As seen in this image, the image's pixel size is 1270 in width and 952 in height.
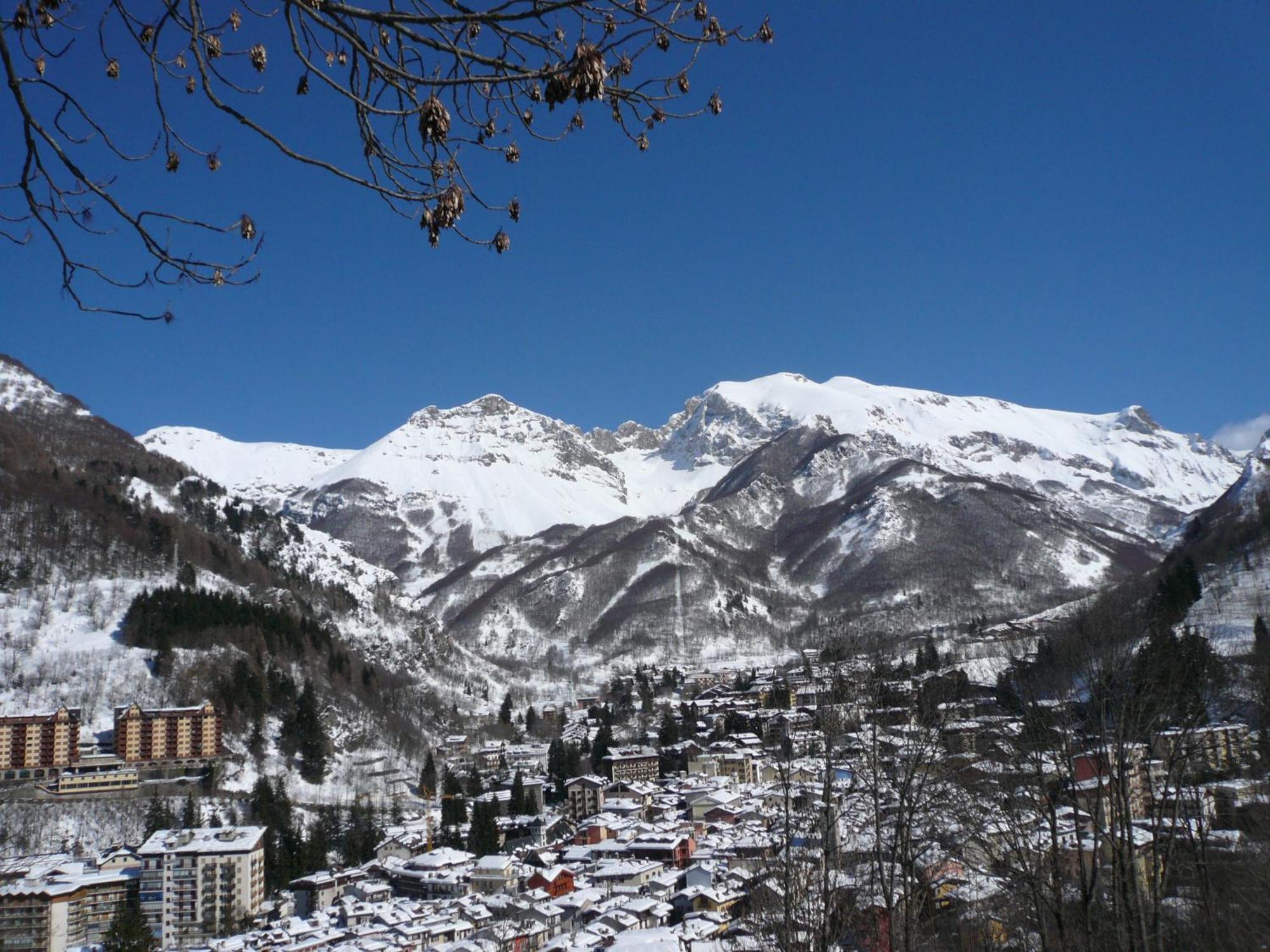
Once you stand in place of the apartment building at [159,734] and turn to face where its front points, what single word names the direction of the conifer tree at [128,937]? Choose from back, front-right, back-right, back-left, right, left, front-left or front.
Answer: front

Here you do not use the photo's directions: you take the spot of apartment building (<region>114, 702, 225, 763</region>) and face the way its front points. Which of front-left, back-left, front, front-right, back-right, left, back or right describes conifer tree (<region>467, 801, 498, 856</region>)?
front-left

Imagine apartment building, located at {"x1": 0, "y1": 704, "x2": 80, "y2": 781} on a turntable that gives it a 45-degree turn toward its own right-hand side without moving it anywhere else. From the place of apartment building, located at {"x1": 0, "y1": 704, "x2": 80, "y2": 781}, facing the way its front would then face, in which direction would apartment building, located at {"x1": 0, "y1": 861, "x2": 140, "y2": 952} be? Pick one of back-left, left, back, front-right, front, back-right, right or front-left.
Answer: front-left

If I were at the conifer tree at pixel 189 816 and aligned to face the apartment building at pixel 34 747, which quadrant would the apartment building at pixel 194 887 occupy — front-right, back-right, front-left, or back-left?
back-left

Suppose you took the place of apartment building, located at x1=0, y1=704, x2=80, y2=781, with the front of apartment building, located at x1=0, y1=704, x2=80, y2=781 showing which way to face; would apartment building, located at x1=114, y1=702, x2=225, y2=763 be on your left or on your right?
on your left

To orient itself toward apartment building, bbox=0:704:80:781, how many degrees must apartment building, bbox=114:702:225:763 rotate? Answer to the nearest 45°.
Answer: approximately 90° to its right

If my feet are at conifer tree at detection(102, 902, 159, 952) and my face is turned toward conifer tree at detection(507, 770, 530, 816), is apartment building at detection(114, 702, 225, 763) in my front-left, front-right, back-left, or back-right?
front-left

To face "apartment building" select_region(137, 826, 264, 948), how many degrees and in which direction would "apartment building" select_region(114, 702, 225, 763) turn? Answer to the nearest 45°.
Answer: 0° — it already faces it

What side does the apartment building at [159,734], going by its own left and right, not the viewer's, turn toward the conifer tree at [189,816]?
front

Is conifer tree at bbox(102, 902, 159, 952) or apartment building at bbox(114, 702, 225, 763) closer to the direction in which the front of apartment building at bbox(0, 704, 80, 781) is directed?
the conifer tree

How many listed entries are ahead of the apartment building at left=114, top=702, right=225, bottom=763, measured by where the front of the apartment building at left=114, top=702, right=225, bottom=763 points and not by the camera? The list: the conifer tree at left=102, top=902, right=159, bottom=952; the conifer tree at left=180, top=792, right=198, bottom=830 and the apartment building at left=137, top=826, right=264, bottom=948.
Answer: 3

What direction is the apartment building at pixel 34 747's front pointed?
toward the camera

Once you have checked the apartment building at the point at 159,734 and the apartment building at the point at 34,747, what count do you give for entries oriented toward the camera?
2

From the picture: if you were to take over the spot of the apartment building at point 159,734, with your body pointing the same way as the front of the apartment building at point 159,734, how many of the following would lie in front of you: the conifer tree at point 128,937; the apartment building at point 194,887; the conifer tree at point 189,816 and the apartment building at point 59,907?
4

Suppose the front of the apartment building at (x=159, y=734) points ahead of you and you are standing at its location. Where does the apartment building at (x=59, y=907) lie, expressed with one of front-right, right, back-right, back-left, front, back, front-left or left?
front

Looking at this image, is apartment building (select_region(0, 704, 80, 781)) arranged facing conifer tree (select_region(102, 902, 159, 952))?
yes

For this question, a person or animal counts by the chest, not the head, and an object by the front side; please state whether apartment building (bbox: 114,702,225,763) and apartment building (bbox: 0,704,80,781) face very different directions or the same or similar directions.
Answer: same or similar directions
